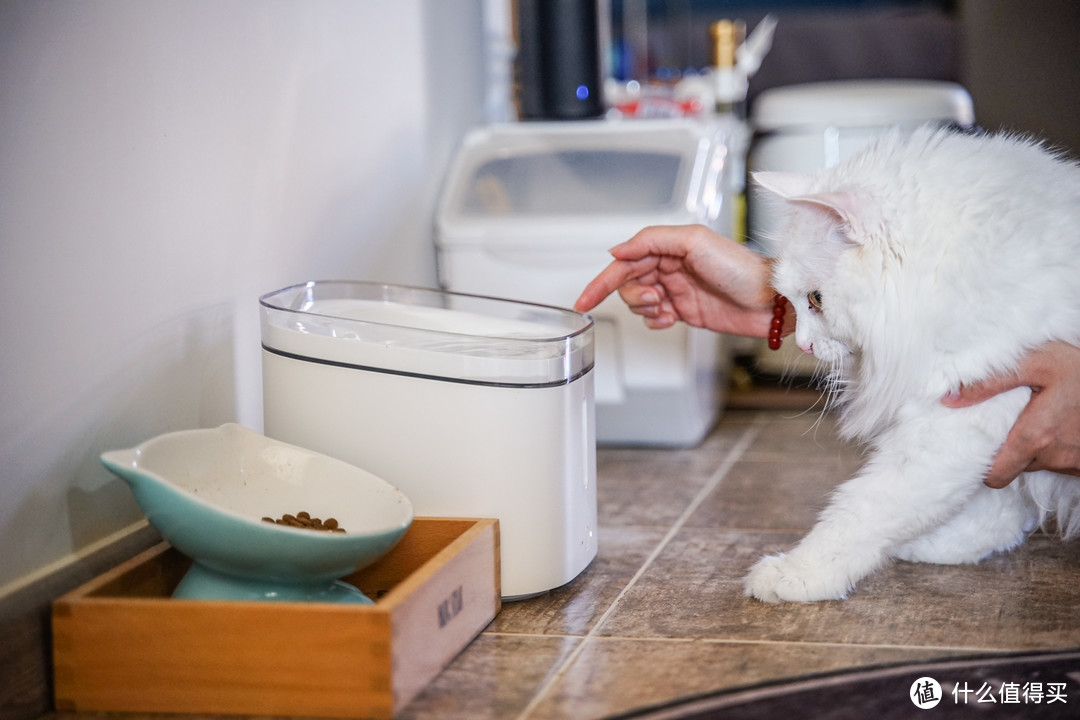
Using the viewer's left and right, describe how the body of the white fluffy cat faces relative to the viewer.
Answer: facing to the left of the viewer

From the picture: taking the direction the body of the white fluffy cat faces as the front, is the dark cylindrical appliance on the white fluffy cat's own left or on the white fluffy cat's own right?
on the white fluffy cat's own right

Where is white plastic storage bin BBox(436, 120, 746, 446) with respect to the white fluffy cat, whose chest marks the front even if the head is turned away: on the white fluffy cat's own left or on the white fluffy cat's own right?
on the white fluffy cat's own right
